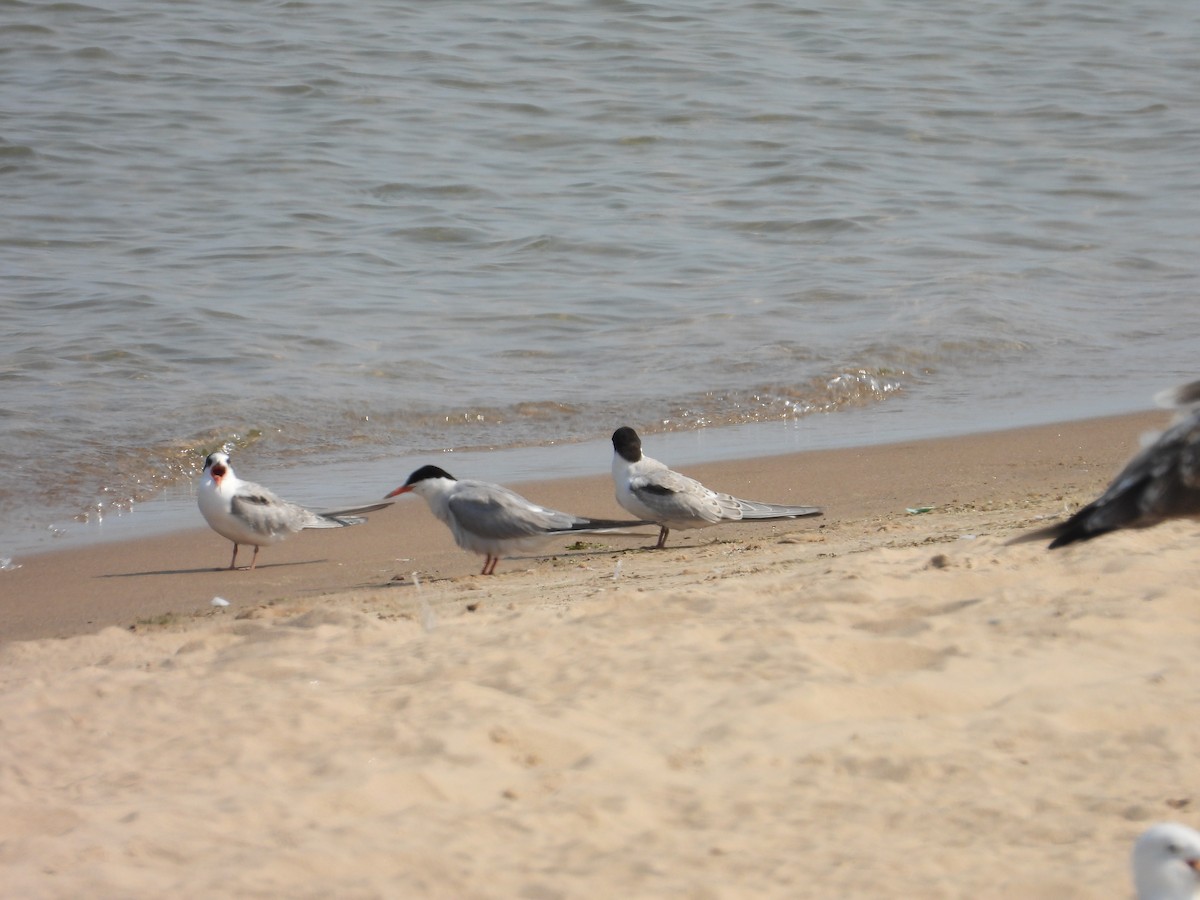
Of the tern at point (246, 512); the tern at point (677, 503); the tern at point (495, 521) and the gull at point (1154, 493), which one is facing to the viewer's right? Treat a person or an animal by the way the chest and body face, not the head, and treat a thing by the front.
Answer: the gull at point (1154, 493)

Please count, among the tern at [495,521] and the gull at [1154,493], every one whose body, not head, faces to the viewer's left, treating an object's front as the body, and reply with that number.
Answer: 1

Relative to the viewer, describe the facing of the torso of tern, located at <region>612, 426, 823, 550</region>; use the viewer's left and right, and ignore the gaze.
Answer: facing to the left of the viewer

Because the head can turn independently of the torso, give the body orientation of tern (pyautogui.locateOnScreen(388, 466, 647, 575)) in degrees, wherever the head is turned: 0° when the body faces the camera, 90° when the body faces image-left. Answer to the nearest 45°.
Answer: approximately 90°

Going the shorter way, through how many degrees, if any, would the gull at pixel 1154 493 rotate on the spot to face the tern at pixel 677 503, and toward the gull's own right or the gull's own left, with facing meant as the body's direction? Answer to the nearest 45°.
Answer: approximately 135° to the gull's own left

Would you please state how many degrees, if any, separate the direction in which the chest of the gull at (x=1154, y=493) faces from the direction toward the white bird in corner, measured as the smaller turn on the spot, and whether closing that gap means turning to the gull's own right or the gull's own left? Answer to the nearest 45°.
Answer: approximately 90° to the gull's own right

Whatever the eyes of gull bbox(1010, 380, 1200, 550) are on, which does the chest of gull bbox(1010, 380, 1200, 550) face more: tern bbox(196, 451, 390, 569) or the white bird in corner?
the white bird in corner

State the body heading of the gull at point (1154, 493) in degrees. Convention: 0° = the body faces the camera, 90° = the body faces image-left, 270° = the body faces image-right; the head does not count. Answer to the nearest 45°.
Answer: approximately 270°

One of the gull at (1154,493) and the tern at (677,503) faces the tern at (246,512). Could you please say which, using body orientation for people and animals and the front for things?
the tern at (677,503)

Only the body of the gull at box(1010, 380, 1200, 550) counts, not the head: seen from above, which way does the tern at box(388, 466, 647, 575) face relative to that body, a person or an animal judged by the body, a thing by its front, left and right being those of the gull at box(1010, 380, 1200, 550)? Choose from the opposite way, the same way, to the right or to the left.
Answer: the opposite way

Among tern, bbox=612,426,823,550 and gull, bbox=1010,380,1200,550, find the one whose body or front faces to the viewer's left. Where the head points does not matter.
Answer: tern, bbox=612,426,823,550
